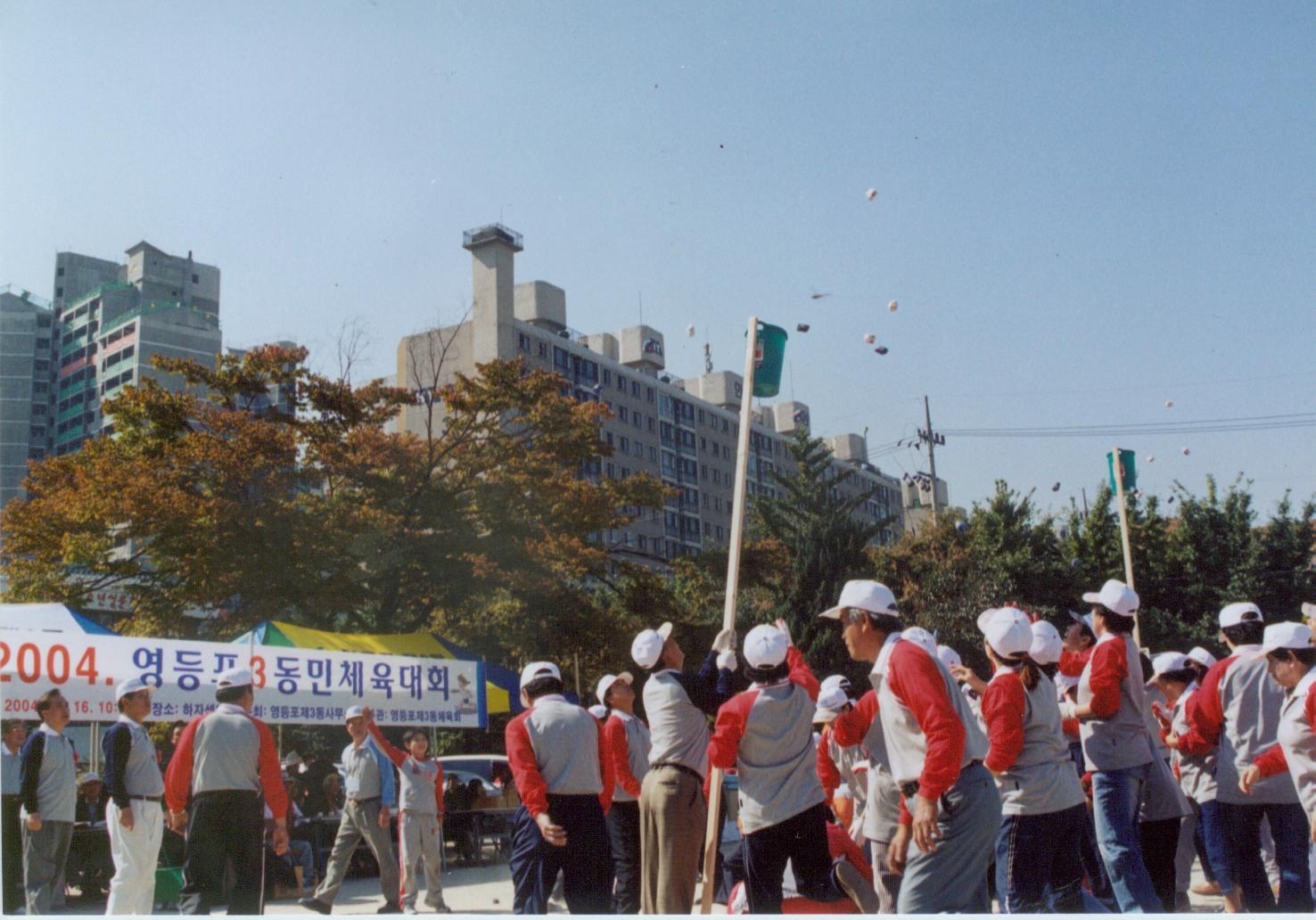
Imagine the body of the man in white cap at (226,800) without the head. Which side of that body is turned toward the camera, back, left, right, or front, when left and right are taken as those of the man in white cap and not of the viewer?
back

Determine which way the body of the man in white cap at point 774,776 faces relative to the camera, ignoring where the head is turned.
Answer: away from the camera

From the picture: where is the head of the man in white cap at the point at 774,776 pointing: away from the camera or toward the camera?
away from the camera

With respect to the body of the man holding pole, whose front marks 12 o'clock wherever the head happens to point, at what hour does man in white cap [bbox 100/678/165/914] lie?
The man in white cap is roughly at 8 o'clock from the man holding pole.

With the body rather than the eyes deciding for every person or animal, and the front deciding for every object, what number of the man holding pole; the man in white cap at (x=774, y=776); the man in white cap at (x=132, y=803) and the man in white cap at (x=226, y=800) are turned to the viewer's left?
0

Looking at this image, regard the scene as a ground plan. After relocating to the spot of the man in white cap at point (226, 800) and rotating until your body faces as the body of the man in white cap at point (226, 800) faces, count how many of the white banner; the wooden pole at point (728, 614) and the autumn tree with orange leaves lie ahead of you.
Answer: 2

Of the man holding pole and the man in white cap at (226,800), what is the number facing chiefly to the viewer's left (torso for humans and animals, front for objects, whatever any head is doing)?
0

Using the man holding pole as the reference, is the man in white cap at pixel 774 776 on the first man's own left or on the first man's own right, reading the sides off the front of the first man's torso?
on the first man's own right

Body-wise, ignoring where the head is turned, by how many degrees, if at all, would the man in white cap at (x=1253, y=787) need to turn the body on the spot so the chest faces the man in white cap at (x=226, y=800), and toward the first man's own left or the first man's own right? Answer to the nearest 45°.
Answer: approximately 45° to the first man's own left

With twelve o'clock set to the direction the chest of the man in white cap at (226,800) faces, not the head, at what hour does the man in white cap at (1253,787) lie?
the man in white cap at (1253,787) is roughly at 4 o'clock from the man in white cap at (226,800).

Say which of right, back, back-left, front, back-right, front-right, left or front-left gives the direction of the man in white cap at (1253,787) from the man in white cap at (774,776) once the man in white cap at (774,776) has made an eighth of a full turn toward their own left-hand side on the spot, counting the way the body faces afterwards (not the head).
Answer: back-right

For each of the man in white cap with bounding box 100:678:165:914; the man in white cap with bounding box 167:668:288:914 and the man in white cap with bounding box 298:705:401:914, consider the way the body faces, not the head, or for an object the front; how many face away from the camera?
1

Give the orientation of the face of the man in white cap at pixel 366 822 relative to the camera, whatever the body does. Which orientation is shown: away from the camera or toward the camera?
toward the camera

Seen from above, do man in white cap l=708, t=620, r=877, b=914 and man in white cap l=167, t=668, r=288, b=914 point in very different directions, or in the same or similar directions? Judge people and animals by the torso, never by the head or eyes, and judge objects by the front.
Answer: same or similar directions

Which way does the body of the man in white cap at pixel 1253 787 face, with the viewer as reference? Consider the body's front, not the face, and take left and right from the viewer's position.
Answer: facing away from the viewer and to the left of the viewer

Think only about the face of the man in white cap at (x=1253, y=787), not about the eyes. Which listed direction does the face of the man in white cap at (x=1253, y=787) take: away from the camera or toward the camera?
away from the camera
